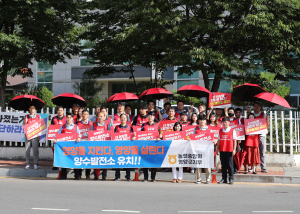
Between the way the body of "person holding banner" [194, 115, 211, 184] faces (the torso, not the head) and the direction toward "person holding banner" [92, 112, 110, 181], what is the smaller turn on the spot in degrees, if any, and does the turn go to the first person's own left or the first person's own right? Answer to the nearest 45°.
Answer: approximately 90° to the first person's own right

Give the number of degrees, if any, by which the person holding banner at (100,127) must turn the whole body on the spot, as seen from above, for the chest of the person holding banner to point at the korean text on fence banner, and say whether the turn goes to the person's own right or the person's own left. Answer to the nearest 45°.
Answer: approximately 135° to the person's own right

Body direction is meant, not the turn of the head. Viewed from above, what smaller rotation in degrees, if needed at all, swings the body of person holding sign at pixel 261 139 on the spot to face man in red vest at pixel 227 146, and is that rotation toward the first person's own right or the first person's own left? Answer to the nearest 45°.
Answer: approximately 45° to the first person's own right

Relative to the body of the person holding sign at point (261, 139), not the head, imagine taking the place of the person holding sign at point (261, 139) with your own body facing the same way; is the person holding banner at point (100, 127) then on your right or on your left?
on your right

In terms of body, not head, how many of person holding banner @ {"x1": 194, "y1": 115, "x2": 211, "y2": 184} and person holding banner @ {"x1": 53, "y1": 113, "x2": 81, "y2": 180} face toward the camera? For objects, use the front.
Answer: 2

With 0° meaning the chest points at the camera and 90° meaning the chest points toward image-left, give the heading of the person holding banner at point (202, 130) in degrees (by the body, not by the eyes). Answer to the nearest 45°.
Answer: approximately 0°

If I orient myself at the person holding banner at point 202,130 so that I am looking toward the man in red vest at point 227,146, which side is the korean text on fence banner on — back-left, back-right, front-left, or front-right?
back-left

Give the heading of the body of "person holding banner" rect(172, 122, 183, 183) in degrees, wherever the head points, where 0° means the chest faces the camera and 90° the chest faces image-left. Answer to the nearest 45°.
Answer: approximately 0°

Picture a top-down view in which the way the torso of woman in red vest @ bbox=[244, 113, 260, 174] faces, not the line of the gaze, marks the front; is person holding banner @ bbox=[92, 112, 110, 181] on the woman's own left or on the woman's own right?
on the woman's own right
